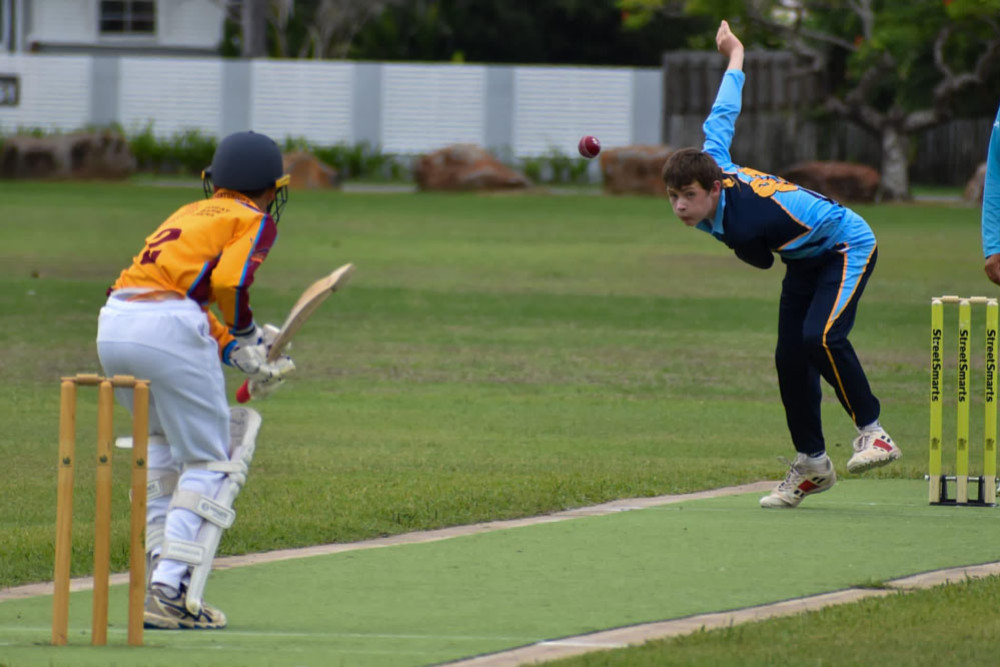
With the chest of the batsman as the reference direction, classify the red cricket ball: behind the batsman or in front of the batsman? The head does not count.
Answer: in front

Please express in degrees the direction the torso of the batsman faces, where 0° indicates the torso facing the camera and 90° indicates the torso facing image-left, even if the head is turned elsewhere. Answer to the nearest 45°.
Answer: approximately 225°

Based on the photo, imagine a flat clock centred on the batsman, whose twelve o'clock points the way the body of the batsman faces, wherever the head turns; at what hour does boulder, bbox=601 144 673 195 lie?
The boulder is roughly at 11 o'clock from the batsman.

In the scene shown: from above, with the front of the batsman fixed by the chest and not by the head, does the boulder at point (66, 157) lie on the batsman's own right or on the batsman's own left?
on the batsman's own left

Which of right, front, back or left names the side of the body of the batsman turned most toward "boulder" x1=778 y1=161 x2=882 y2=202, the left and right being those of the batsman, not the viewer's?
front

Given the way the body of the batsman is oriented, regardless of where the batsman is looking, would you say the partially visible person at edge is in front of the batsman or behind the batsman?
in front

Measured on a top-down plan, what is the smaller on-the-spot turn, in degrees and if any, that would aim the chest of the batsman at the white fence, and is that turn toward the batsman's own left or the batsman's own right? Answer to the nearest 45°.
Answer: approximately 45° to the batsman's own left

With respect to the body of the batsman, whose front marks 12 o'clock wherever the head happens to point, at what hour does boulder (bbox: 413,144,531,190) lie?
The boulder is roughly at 11 o'clock from the batsman.
